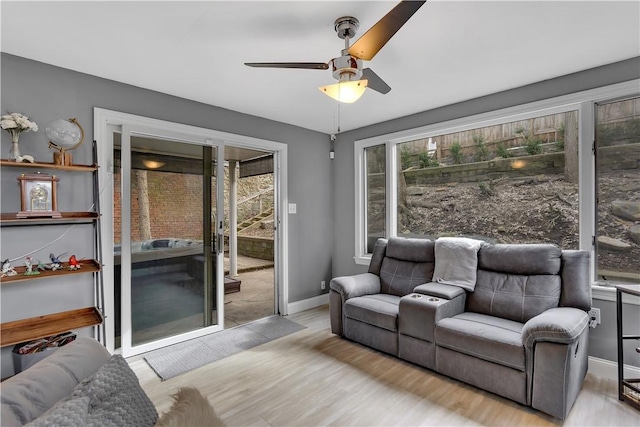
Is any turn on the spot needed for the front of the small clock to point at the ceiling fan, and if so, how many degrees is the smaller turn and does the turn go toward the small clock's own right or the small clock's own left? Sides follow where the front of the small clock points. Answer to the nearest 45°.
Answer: approximately 45° to the small clock's own left

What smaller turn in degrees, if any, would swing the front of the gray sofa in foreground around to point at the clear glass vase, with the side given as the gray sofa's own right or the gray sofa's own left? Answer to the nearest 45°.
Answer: approximately 135° to the gray sofa's own left

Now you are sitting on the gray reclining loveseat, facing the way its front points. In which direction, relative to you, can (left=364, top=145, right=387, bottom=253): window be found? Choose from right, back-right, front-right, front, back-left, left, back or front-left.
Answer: right

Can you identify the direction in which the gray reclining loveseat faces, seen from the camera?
facing the viewer and to the left of the viewer

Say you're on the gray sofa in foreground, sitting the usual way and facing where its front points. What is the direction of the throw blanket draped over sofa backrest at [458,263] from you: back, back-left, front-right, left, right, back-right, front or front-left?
front-left

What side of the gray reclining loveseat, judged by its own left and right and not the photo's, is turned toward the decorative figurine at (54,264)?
front

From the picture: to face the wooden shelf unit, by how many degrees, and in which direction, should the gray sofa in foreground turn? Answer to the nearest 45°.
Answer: approximately 135° to its left

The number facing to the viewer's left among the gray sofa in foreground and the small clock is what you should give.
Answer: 0

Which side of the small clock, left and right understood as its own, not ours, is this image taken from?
front

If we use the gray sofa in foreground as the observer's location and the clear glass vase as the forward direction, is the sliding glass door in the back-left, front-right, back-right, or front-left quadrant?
front-right

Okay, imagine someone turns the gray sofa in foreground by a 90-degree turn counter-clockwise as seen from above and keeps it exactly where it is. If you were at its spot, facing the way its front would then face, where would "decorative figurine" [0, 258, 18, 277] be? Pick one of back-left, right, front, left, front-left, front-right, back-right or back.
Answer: front-left

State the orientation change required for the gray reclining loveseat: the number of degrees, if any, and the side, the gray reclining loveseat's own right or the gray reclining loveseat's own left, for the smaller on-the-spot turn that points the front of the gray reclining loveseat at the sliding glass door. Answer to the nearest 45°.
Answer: approximately 45° to the gray reclining loveseat's own right
